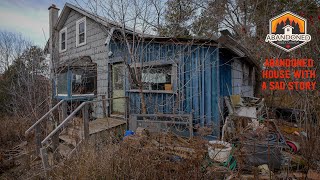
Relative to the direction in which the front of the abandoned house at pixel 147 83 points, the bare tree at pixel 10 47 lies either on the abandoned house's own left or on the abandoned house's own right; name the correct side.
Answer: on the abandoned house's own right

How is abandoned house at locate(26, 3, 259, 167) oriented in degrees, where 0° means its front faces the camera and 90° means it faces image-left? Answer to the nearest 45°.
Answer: approximately 45°
